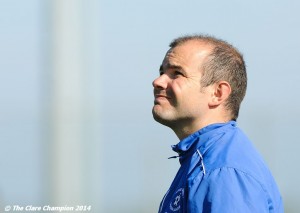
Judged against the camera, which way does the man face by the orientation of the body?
to the viewer's left
